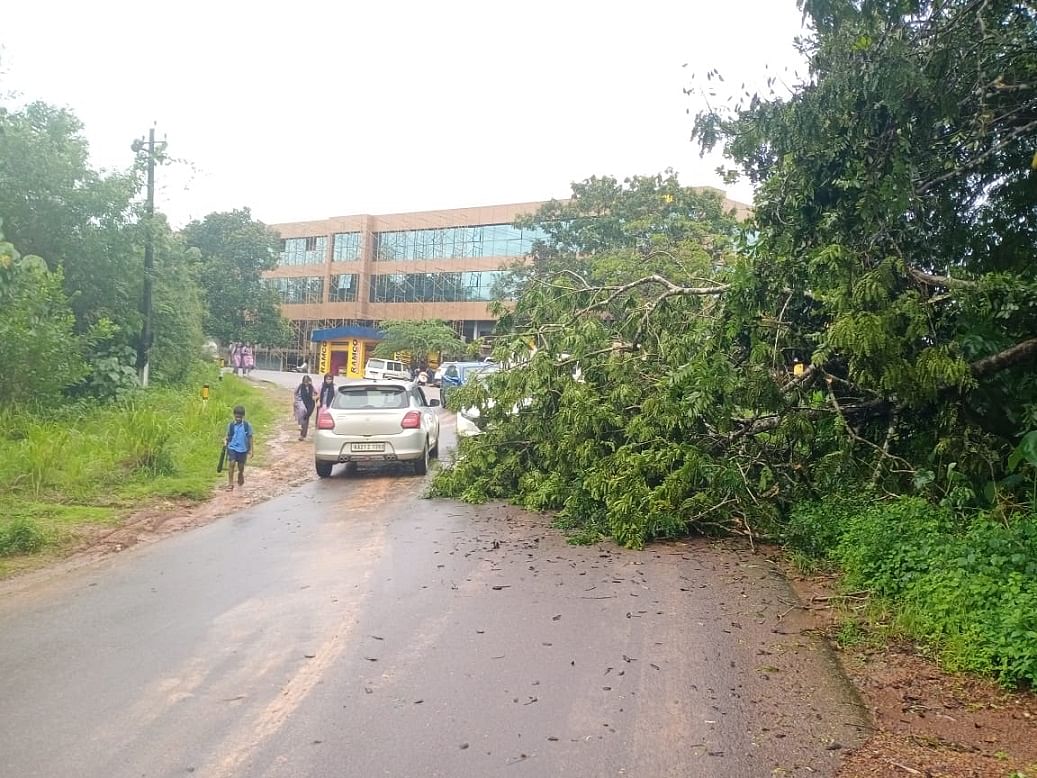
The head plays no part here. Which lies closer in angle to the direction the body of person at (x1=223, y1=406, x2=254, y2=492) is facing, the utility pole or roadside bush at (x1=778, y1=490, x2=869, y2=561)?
the roadside bush

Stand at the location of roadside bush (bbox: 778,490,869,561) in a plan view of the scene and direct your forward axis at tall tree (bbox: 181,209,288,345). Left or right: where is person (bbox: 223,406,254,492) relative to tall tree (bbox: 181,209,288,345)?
left

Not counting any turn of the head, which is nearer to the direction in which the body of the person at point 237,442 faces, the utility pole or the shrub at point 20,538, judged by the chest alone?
the shrub

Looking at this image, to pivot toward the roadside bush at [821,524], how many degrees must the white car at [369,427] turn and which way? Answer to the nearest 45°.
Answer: approximately 135° to its right

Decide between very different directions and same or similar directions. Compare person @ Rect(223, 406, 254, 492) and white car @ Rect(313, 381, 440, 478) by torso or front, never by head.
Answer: very different directions

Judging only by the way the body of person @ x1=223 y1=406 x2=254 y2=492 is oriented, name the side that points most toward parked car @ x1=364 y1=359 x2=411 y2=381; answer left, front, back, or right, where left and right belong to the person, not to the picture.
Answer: back

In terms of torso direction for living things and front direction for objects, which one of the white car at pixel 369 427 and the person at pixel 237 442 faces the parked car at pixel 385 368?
the white car

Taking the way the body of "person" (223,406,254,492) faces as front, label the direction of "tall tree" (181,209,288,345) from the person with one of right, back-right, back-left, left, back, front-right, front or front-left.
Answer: back

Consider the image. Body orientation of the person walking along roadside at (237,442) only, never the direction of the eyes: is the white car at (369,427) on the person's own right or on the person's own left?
on the person's own left

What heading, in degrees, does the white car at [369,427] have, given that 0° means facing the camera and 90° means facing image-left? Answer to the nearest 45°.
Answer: approximately 180°

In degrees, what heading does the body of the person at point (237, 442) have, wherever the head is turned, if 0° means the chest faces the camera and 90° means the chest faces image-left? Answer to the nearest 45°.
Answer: approximately 0°

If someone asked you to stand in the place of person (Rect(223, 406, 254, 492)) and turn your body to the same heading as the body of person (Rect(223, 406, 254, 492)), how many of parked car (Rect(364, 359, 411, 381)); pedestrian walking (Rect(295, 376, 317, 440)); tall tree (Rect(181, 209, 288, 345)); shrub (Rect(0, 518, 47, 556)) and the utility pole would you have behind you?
4
